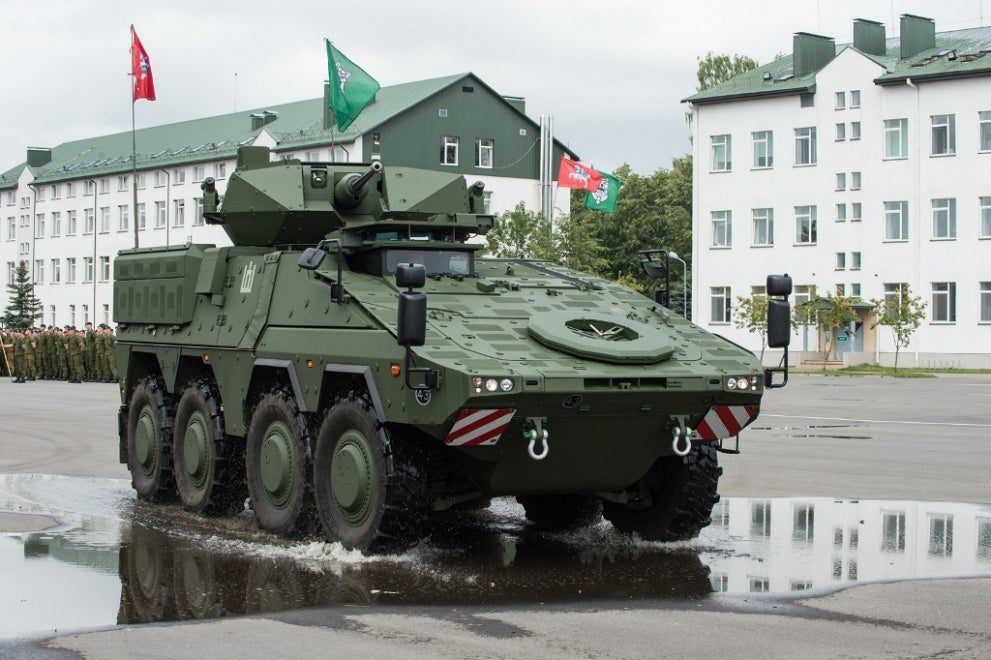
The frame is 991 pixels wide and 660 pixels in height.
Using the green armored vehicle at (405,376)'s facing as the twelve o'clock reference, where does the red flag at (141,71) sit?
The red flag is roughly at 7 o'clock from the green armored vehicle.

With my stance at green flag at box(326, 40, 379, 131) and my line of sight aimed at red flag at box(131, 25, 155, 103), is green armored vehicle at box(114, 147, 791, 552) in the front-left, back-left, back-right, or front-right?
back-left

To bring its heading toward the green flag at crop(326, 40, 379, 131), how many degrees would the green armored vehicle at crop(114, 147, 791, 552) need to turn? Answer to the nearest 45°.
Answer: approximately 135° to its left
